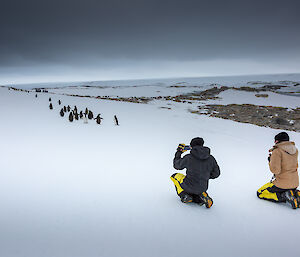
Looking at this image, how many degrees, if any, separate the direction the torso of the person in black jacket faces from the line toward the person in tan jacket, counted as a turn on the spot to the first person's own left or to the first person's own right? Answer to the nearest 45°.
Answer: approximately 135° to the first person's own right

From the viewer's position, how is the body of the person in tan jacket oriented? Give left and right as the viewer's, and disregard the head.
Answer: facing away from the viewer and to the left of the viewer

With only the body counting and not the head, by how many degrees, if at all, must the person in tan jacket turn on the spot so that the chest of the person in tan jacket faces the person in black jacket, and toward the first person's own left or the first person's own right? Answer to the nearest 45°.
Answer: approximately 90° to the first person's own left

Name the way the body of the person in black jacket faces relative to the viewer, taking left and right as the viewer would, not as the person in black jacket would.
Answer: facing away from the viewer and to the left of the viewer
